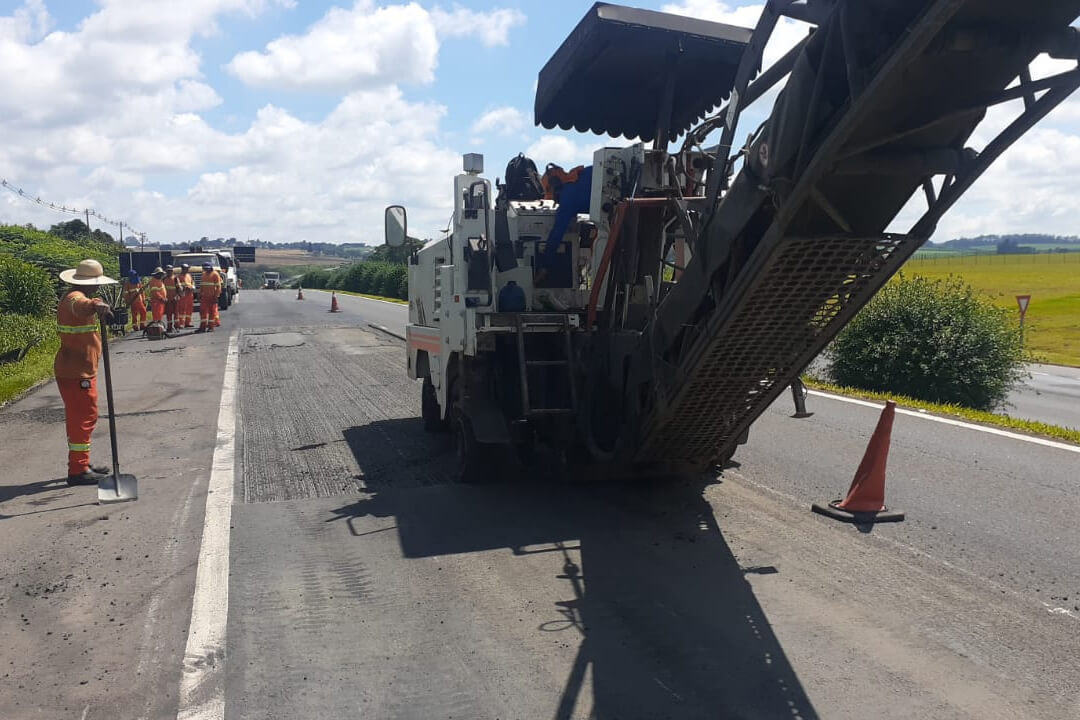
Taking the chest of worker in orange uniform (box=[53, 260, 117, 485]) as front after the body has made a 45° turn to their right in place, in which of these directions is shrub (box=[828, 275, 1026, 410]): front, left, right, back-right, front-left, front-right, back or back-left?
front-left

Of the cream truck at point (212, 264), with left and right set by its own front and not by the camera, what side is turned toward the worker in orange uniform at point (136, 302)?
front

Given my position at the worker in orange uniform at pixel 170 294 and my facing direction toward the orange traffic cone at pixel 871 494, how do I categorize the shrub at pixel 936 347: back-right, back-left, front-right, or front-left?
front-left

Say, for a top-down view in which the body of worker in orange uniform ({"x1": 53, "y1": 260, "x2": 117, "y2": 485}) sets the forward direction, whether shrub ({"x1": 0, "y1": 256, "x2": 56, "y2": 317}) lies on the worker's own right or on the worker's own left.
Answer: on the worker's own left

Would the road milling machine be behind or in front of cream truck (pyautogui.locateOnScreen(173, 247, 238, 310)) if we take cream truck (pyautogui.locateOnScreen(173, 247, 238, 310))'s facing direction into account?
in front

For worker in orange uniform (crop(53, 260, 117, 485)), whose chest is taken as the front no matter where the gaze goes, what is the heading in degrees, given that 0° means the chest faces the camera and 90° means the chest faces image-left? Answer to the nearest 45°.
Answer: approximately 270°

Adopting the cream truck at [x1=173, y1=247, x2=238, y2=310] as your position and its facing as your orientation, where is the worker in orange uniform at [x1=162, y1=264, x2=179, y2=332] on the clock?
The worker in orange uniform is roughly at 12 o'clock from the cream truck.

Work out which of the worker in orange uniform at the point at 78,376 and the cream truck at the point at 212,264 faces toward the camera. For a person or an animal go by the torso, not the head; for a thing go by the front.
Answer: the cream truck

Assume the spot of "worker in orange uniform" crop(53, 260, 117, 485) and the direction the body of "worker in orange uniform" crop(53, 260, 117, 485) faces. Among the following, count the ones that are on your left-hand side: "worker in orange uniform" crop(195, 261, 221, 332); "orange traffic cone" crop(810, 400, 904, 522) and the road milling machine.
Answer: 1

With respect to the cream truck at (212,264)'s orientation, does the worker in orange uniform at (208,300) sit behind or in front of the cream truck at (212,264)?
in front

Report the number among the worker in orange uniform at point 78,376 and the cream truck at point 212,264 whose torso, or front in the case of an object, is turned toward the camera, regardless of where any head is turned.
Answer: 1

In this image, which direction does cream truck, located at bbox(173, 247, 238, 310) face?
toward the camera

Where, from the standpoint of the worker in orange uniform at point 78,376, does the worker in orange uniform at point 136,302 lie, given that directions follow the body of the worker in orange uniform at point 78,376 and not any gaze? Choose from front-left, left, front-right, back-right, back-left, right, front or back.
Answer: left

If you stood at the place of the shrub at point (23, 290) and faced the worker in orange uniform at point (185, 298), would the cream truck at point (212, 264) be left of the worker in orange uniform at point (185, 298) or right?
left

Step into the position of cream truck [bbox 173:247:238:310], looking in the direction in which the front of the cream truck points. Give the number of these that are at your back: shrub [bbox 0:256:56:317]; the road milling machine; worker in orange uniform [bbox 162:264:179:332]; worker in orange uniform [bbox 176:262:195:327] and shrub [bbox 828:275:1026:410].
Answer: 0

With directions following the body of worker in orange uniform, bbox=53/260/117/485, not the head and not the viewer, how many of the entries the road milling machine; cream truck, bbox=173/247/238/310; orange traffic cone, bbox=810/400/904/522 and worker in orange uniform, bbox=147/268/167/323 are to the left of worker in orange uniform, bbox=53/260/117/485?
2

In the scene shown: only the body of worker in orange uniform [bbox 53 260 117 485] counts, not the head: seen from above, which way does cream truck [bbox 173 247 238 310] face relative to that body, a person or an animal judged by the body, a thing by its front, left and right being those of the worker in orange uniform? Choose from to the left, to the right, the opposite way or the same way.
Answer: to the right

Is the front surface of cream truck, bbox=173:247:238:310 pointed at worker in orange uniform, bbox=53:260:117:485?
yes
